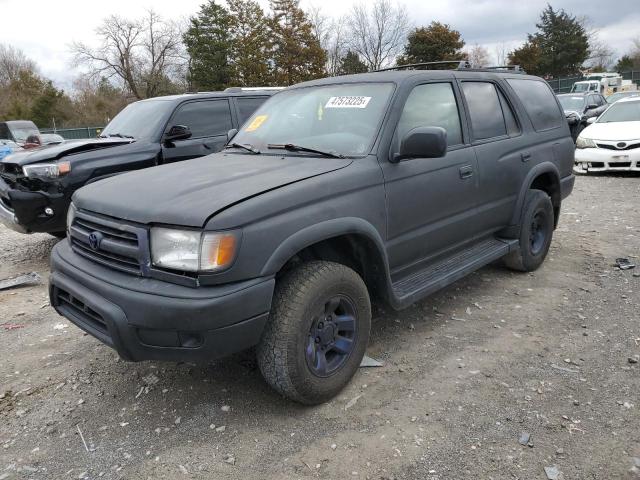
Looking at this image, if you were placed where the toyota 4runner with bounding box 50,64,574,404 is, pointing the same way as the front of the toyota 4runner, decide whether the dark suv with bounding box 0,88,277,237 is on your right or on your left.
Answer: on your right

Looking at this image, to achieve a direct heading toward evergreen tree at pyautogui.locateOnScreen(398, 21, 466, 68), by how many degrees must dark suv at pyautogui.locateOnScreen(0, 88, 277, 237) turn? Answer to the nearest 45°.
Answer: approximately 180°

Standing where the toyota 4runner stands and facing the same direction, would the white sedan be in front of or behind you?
behind

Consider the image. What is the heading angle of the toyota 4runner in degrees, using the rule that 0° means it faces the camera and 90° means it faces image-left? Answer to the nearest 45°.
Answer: approximately 45°

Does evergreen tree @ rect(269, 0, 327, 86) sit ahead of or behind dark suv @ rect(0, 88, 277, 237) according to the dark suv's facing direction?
behind

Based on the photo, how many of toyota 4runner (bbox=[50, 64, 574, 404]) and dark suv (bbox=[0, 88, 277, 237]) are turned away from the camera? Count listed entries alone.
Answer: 0

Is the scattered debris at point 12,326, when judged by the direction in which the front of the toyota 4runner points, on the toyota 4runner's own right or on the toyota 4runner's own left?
on the toyota 4runner's own right

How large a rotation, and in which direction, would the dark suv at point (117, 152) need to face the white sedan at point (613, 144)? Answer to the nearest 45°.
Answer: approximately 135° to its left

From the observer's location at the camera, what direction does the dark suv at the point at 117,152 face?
facing the viewer and to the left of the viewer
